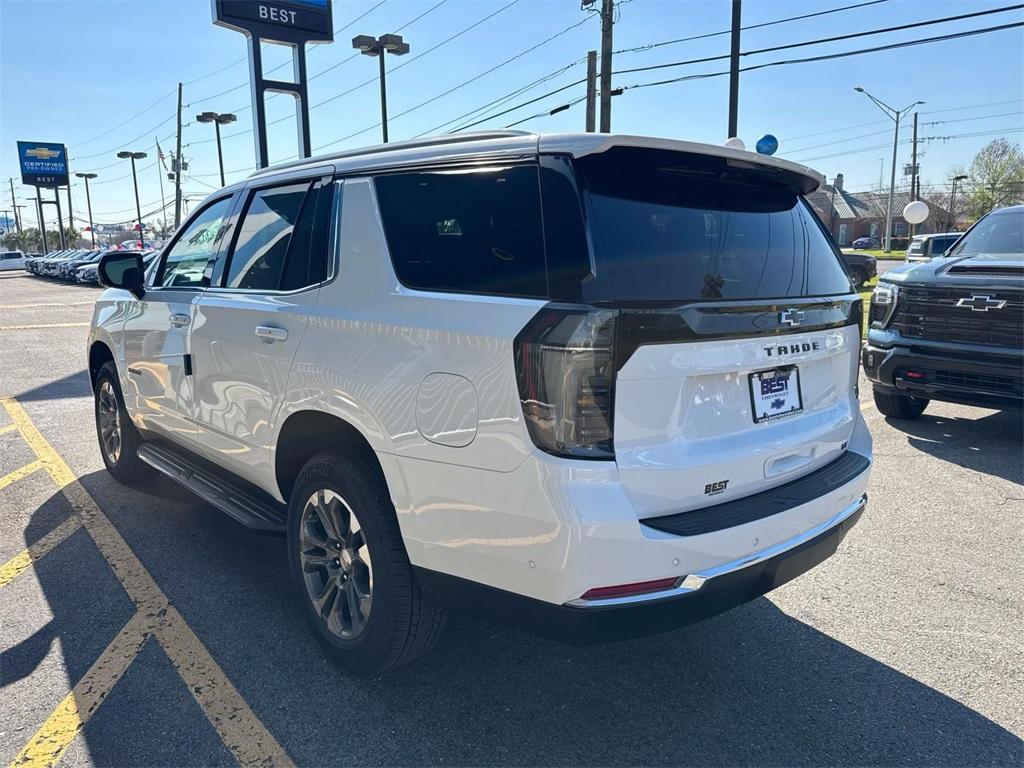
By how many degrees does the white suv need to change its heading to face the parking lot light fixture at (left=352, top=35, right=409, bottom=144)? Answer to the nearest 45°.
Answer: approximately 45° to its right

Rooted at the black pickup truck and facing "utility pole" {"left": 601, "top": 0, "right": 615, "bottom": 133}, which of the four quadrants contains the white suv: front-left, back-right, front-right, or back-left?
back-left

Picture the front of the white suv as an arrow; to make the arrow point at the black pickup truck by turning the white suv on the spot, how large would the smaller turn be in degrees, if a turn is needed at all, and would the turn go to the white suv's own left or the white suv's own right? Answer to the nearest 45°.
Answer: approximately 90° to the white suv's own right

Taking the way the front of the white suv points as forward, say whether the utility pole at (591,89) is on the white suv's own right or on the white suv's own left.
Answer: on the white suv's own right

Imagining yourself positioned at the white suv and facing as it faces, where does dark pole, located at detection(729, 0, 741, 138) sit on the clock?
The dark pole is roughly at 2 o'clock from the white suv.

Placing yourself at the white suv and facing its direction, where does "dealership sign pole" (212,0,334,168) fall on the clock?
The dealership sign pole is roughly at 1 o'clock from the white suv.

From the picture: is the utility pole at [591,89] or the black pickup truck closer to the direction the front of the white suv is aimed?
the utility pole

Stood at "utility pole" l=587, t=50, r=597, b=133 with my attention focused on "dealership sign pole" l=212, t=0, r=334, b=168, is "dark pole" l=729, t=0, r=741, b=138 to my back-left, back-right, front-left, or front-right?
back-left

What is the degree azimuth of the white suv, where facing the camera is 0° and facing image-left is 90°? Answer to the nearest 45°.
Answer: approximately 135°

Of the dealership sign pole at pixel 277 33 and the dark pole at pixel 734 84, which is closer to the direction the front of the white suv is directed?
the dealership sign pole
